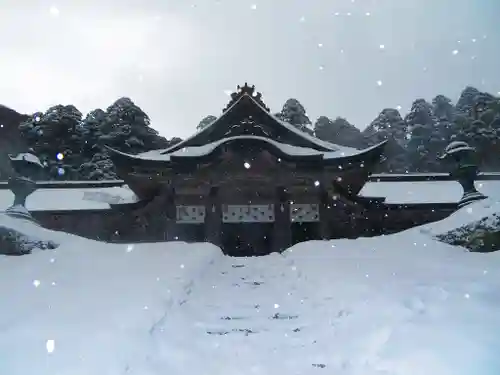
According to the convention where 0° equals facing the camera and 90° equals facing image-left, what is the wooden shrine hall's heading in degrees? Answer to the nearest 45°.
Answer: approximately 0°

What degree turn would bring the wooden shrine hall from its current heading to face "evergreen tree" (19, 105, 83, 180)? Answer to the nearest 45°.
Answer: approximately 135° to its right

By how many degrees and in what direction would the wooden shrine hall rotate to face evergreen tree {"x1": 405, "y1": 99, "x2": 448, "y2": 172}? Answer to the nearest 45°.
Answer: approximately 135° to its left

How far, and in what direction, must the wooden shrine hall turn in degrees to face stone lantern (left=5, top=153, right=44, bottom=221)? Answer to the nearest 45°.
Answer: approximately 90° to its right

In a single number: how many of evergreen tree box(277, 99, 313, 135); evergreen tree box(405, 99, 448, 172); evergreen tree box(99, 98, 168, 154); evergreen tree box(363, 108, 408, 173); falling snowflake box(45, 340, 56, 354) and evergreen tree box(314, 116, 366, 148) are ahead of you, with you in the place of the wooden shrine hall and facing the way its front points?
1

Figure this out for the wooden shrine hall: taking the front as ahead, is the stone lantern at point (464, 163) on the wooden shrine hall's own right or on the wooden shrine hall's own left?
on the wooden shrine hall's own left

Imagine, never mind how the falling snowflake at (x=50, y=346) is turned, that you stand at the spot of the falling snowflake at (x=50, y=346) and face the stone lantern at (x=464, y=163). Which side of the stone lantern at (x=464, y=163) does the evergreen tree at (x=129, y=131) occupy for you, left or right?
left

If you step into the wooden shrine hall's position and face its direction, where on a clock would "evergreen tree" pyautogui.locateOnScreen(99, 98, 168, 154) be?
The evergreen tree is roughly at 5 o'clock from the wooden shrine hall.

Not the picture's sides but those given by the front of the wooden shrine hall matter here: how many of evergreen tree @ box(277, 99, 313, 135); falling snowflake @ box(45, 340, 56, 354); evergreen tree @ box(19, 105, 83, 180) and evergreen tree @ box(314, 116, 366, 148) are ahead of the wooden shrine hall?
1

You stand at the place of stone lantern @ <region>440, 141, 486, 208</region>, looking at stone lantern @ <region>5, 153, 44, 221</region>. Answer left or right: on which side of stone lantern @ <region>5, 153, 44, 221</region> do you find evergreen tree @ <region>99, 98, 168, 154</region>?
right

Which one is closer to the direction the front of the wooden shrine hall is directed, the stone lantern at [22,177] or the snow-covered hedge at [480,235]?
the snow-covered hedge

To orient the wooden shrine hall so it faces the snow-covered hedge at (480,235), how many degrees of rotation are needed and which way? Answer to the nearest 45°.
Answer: approximately 45° to its left

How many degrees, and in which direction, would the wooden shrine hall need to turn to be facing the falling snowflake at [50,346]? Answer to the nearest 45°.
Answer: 0° — it already faces it

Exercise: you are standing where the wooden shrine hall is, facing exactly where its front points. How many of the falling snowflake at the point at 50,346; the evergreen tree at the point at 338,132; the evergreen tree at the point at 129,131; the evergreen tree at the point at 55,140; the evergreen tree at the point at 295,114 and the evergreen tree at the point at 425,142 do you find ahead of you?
1

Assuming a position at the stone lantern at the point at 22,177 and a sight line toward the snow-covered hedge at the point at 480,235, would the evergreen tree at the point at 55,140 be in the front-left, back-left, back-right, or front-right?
back-left

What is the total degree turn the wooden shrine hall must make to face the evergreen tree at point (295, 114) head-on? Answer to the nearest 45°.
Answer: approximately 180°

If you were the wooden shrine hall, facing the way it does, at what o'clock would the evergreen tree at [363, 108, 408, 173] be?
The evergreen tree is roughly at 7 o'clock from the wooden shrine hall.
